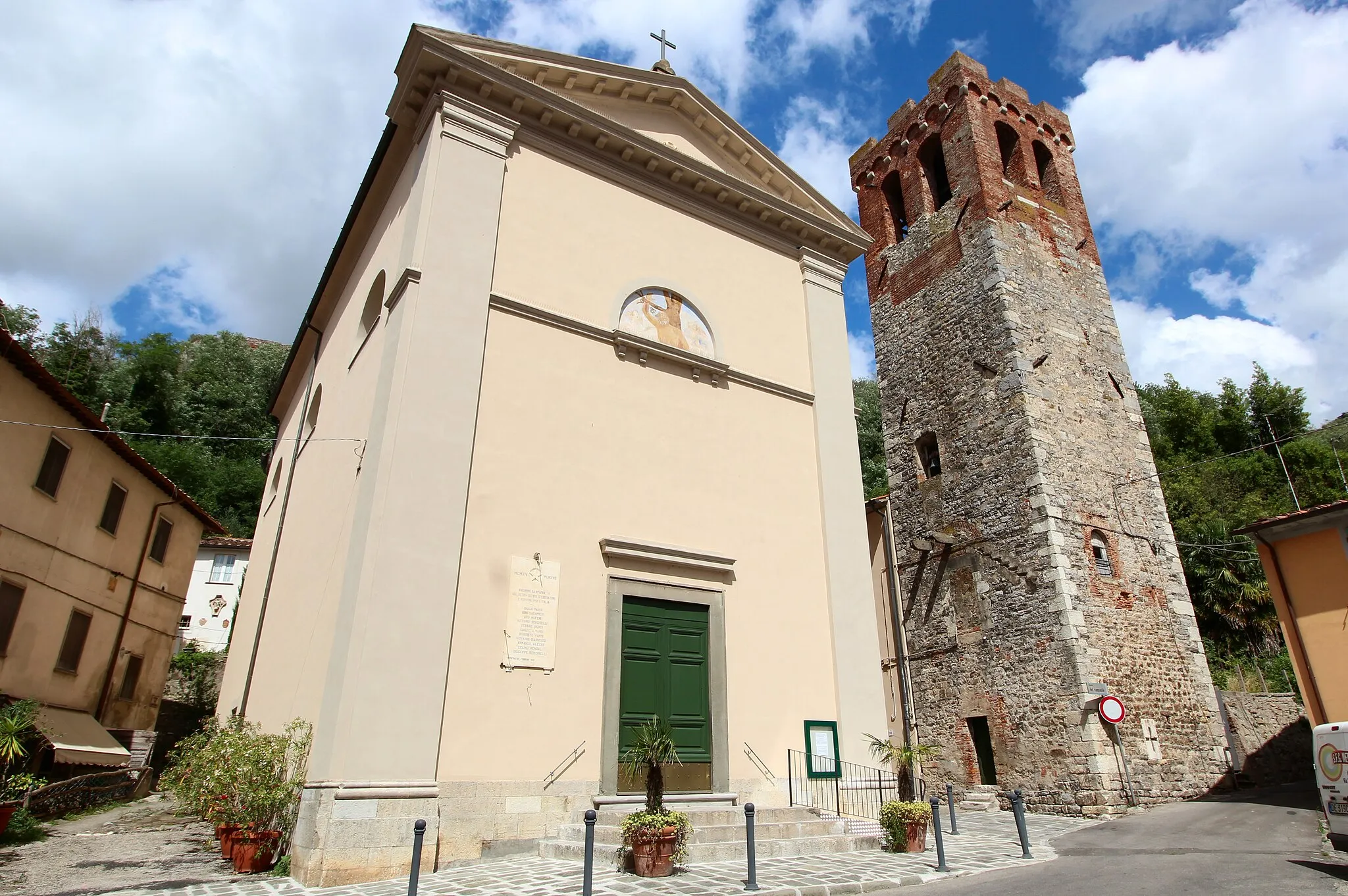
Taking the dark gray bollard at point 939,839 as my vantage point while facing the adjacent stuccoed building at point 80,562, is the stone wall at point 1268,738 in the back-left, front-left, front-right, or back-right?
back-right

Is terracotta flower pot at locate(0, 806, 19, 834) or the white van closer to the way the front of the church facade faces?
the white van

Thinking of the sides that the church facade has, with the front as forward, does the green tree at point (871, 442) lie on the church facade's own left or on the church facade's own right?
on the church facade's own left

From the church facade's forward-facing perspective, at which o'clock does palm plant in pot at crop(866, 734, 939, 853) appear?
The palm plant in pot is roughly at 11 o'clock from the church facade.

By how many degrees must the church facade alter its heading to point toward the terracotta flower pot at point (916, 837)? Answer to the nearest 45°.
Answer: approximately 45° to its left

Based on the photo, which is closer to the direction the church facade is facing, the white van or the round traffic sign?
the white van

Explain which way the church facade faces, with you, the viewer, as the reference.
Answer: facing the viewer and to the right of the viewer

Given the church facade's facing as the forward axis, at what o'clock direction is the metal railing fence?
The metal railing fence is roughly at 10 o'clock from the church facade.

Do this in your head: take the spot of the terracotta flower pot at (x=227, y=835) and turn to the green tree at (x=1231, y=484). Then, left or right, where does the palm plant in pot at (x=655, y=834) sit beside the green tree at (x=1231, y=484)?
right

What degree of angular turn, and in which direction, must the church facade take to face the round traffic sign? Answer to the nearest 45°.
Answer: approximately 45° to its left
